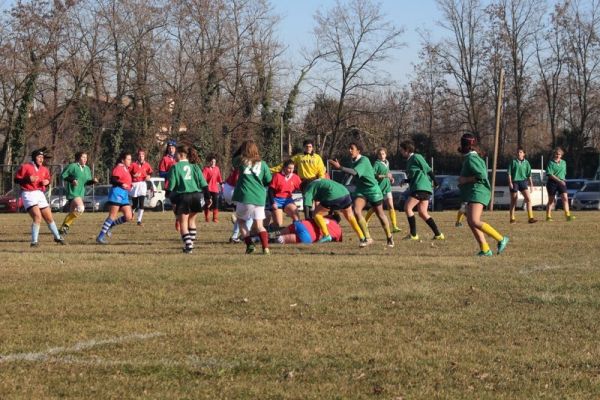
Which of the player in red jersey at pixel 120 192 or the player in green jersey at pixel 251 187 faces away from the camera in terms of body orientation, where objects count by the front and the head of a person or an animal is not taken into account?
the player in green jersey

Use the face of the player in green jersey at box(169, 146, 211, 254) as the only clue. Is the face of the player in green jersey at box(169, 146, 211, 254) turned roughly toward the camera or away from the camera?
away from the camera

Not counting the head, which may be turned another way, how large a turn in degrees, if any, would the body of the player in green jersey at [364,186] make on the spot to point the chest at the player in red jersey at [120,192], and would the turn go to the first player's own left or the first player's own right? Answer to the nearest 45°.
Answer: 0° — they already face them

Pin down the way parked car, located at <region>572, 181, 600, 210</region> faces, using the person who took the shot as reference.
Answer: facing the viewer and to the left of the viewer

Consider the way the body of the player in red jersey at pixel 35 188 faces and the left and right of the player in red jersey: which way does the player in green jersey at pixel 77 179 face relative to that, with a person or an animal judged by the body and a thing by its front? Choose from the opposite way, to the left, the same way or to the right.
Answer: the same way

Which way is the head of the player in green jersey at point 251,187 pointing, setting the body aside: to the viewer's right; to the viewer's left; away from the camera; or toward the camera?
away from the camera

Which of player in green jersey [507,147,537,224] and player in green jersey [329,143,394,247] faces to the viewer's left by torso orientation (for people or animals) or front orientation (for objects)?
player in green jersey [329,143,394,247]

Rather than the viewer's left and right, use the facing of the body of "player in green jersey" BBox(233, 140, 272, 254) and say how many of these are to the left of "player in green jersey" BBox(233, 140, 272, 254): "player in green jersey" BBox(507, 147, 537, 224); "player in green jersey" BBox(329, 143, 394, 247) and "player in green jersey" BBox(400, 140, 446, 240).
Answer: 0

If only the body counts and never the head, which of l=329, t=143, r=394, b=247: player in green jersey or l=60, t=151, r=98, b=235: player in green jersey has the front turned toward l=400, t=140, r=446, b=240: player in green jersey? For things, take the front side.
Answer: l=60, t=151, r=98, b=235: player in green jersey

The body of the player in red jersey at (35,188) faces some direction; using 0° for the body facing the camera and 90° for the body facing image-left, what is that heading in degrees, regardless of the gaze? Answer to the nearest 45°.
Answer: approximately 315°

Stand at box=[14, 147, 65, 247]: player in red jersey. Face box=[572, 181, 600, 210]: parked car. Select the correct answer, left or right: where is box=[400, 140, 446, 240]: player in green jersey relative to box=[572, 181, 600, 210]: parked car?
right
